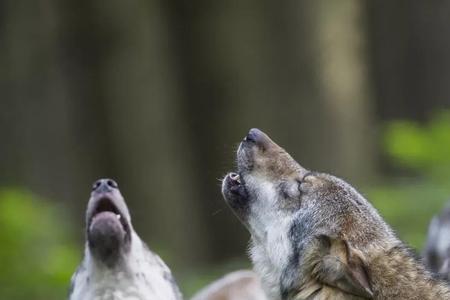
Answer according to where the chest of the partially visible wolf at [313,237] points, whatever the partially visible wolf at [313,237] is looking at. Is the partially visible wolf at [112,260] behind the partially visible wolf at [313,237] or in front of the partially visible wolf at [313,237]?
in front

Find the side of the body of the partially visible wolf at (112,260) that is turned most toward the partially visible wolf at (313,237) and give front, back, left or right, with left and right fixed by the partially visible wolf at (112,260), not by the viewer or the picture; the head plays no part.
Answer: left

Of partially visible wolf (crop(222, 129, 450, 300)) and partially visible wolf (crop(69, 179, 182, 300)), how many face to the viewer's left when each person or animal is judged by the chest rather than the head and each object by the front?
1

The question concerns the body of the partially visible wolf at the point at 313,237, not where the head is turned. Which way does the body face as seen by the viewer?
to the viewer's left

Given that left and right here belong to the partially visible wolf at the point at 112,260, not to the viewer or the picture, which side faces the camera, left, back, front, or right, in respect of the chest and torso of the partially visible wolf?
front
